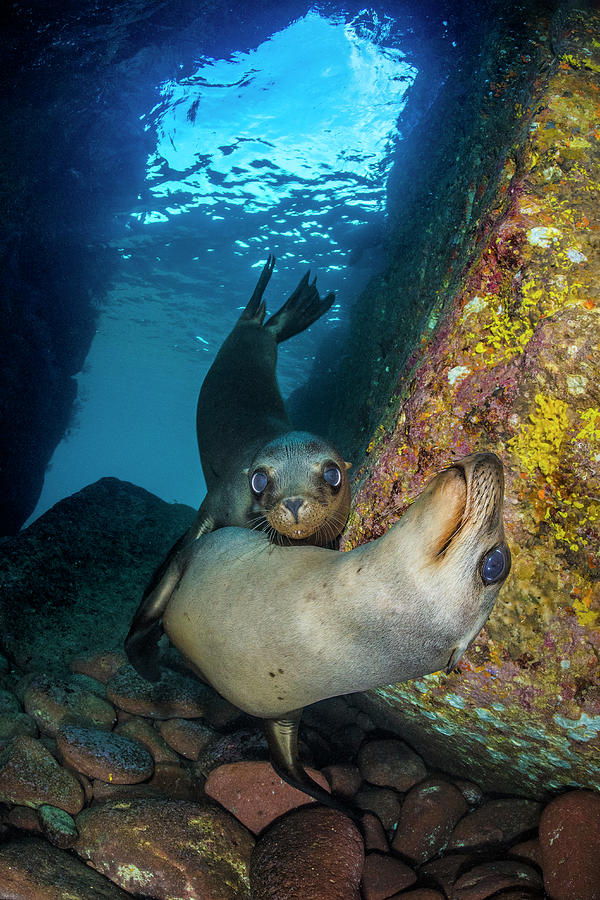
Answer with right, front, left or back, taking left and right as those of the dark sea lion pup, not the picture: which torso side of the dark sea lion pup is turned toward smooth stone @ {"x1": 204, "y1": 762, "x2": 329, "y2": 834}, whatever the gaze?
front

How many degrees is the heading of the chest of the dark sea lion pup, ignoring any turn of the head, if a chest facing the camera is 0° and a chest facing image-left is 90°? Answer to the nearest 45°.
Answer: approximately 0°

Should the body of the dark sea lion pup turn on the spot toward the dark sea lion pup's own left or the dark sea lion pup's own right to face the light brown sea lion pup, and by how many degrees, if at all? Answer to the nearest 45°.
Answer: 0° — it already faces it

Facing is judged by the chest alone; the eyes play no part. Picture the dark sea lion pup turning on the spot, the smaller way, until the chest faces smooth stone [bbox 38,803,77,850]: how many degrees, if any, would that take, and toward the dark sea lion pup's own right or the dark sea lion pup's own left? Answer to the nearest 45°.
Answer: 0° — it already faces it

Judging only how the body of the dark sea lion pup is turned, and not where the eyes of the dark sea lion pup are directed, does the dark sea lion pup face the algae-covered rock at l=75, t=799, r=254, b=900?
yes

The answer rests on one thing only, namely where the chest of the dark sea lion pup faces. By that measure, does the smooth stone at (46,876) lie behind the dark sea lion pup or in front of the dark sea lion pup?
in front

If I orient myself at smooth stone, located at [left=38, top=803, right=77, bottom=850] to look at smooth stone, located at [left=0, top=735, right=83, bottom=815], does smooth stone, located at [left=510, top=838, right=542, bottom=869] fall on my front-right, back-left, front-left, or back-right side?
back-right
